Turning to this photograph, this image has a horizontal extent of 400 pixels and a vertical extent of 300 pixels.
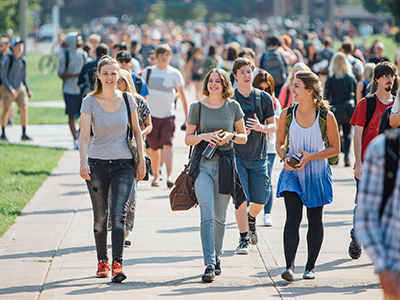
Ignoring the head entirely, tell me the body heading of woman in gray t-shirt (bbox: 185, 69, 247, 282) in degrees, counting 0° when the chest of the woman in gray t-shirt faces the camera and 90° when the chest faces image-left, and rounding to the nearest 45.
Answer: approximately 0°

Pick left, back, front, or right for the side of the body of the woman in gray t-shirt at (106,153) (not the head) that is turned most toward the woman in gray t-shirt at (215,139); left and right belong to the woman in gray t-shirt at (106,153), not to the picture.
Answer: left

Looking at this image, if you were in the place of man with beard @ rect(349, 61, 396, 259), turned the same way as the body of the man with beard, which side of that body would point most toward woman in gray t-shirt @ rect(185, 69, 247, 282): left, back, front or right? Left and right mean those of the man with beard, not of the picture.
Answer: right

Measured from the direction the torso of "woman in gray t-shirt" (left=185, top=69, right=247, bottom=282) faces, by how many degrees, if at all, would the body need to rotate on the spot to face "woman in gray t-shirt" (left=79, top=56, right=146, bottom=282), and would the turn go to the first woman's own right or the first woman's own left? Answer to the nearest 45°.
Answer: approximately 90° to the first woman's own right

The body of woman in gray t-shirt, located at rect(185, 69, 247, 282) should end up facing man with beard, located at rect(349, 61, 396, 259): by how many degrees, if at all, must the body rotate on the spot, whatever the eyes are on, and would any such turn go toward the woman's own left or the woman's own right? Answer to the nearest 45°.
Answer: approximately 90° to the woman's own left

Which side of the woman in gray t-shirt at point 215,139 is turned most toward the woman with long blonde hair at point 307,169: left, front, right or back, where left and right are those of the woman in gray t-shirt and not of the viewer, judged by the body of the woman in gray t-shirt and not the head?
left

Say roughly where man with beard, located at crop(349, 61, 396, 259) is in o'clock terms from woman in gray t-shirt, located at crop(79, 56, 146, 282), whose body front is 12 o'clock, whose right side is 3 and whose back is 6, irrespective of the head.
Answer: The man with beard is roughly at 9 o'clock from the woman in gray t-shirt.

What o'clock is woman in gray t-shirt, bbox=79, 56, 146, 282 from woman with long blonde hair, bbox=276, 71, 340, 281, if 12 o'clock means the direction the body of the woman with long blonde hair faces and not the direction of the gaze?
The woman in gray t-shirt is roughly at 3 o'clock from the woman with long blonde hair.
